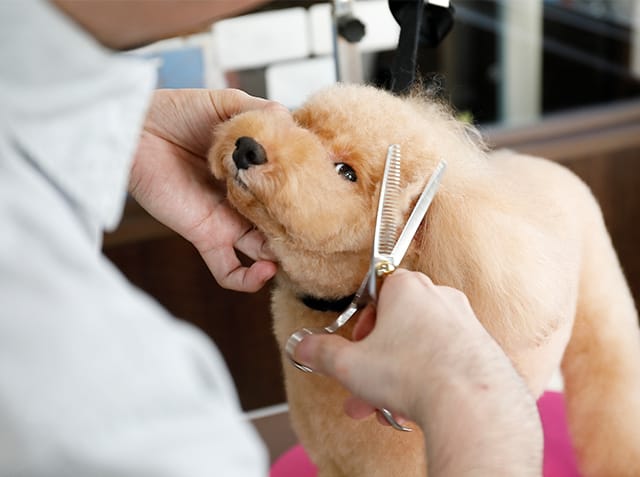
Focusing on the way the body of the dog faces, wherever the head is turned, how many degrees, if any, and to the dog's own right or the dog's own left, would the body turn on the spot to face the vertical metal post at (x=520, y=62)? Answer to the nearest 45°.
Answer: approximately 135° to the dog's own right

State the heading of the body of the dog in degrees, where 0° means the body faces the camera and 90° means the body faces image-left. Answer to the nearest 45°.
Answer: approximately 45°
